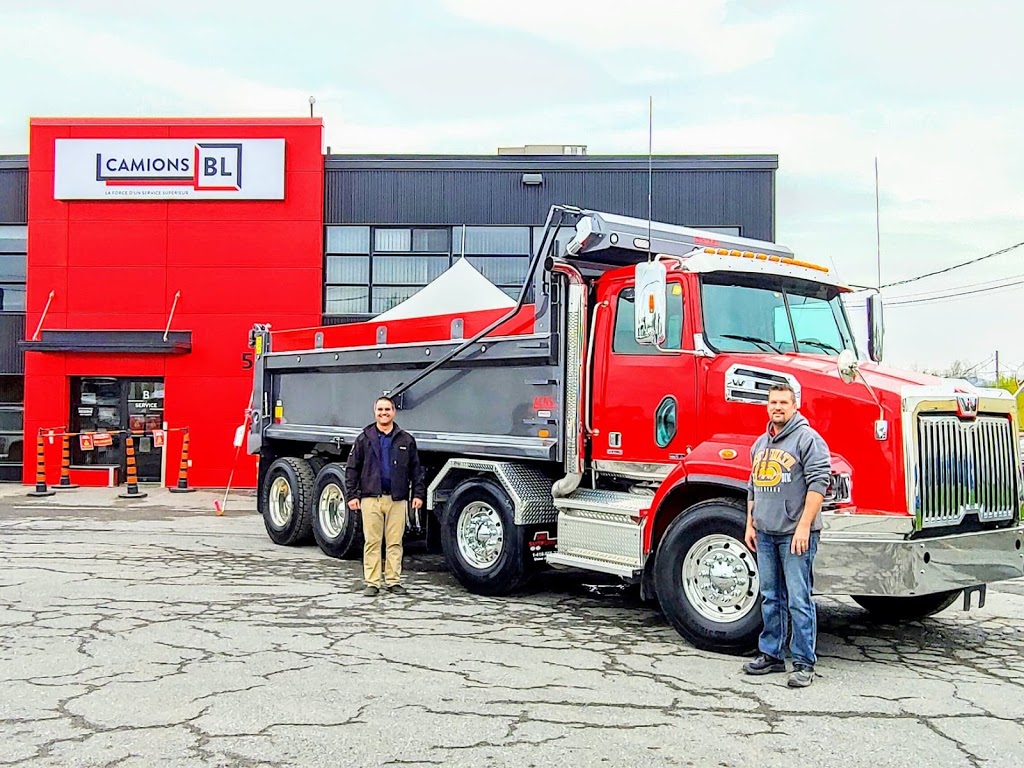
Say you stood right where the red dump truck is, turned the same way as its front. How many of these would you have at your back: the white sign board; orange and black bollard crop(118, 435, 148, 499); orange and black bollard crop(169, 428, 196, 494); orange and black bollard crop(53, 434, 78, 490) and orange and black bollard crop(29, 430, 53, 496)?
5

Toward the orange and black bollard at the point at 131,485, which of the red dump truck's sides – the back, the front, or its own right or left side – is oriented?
back

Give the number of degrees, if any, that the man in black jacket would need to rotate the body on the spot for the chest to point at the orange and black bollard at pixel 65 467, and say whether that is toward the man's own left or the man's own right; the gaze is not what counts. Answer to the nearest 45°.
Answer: approximately 135° to the man's own right

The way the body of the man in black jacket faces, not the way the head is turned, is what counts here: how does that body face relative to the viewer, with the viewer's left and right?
facing the viewer

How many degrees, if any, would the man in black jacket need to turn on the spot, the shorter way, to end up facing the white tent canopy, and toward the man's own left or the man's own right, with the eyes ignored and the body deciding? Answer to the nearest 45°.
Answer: approximately 180°

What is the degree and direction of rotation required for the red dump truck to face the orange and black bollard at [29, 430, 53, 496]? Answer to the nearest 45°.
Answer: approximately 180°

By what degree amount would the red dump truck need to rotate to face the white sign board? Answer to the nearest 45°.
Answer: approximately 180°

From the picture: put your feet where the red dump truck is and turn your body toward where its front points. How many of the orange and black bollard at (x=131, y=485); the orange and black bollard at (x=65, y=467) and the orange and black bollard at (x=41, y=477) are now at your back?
3

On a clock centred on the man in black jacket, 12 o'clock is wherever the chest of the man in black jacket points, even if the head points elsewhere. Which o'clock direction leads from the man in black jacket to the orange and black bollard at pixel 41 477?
The orange and black bollard is roughly at 5 o'clock from the man in black jacket.

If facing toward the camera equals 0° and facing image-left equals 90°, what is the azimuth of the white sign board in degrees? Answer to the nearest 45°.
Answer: approximately 0°

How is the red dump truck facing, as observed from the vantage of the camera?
facing the viewer and to the right of the viewer

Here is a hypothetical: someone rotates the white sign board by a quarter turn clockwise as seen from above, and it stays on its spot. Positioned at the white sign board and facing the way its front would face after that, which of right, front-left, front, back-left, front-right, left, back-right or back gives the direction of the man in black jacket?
left

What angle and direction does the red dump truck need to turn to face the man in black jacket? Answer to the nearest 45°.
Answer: approximately 135° to its right

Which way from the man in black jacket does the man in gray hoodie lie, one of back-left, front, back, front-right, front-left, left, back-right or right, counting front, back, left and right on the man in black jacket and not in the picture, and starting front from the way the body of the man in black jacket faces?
front-left
